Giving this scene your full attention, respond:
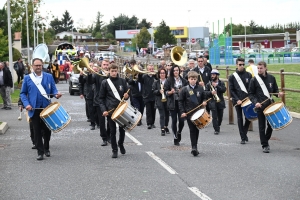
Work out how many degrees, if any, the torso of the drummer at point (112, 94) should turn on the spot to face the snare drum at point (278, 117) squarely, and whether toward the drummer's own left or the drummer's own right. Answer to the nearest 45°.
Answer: approximately 90° to the drummer's own left

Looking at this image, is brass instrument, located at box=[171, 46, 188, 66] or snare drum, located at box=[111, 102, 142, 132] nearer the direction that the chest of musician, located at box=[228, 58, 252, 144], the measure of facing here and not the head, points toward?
the snare drum

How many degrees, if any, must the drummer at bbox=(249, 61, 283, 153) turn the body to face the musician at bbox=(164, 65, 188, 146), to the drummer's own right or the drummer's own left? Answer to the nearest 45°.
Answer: approximately 135° to the drummer's own right

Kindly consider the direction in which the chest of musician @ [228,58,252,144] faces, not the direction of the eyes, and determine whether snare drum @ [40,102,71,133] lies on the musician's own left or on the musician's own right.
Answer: on the musician's own right

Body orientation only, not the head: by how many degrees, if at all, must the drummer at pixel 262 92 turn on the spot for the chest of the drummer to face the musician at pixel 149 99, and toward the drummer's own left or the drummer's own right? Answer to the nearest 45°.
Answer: approximately 135° to the drummer's own right

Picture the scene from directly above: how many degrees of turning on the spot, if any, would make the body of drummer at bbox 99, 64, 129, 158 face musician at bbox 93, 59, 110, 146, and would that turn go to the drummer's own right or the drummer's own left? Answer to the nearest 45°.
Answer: approximately 180°
